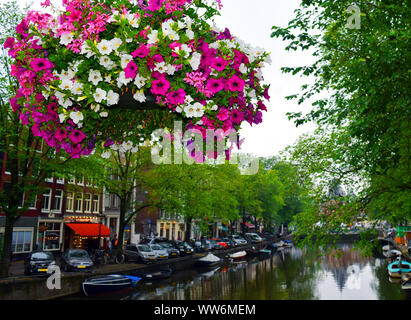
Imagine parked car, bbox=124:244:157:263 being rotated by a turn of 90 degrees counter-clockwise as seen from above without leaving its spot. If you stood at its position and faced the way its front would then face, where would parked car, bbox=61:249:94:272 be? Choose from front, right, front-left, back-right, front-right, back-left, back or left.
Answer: back

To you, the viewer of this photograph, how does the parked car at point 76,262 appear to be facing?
facing the viewer and to the right of the viewer

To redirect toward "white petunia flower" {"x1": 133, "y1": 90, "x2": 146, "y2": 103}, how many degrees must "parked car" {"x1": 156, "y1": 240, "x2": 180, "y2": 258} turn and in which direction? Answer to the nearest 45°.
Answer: approximately 45° to its right

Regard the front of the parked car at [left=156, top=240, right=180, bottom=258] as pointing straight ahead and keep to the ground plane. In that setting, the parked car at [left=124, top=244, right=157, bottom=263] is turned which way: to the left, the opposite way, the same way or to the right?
the same way

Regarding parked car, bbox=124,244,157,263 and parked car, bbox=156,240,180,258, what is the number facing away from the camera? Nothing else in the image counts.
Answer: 0

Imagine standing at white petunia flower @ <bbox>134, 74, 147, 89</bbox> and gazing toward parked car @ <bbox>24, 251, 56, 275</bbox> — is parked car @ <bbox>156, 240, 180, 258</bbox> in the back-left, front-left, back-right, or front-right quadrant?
front-right

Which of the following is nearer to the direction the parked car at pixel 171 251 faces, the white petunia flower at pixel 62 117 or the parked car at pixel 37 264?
the white petunia flower

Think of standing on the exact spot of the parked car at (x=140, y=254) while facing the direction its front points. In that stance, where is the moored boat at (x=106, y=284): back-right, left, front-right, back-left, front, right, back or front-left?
front-right

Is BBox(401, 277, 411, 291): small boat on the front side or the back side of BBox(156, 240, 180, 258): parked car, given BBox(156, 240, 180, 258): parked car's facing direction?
on the front side

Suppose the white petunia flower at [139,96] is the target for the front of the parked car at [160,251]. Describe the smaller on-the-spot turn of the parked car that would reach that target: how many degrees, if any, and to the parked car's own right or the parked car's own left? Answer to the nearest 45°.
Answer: approximately 45° to the parked car's own right

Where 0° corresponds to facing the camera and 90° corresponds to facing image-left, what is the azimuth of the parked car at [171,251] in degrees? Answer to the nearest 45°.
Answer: approximately 315°

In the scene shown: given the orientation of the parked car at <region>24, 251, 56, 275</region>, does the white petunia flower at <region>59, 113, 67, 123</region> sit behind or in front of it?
in front
